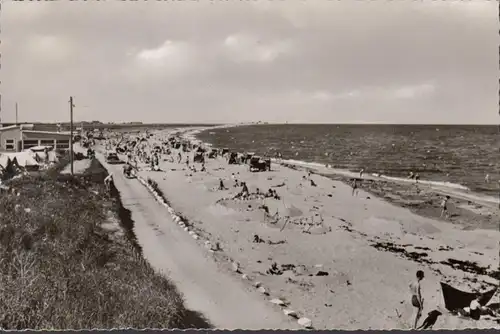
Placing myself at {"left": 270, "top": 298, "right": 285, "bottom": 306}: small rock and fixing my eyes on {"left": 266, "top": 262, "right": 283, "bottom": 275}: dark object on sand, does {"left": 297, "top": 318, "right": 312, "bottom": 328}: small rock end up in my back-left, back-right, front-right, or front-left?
back-right

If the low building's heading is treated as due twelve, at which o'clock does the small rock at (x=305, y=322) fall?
The small rock is roughly at 1 o'clock from the low building.

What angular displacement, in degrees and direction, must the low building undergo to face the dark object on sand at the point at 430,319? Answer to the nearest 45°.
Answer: approximately 45° to its right

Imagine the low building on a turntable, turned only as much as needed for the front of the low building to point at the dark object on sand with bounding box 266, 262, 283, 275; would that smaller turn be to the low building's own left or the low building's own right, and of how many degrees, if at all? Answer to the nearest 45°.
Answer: approximately 45° to the low building's own right

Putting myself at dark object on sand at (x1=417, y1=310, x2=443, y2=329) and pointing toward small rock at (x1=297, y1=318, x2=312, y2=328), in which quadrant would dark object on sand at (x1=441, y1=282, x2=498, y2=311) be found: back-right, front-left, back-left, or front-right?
back-right

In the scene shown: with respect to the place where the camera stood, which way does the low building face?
facing the viewer and to the right of the viewer

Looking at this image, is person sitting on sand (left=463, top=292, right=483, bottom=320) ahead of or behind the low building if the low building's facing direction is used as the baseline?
ahead

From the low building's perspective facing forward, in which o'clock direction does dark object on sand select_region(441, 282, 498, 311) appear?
The dark object on sand is roughly at 1 o'clock from the low building.

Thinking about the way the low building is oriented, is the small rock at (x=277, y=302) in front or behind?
in front
